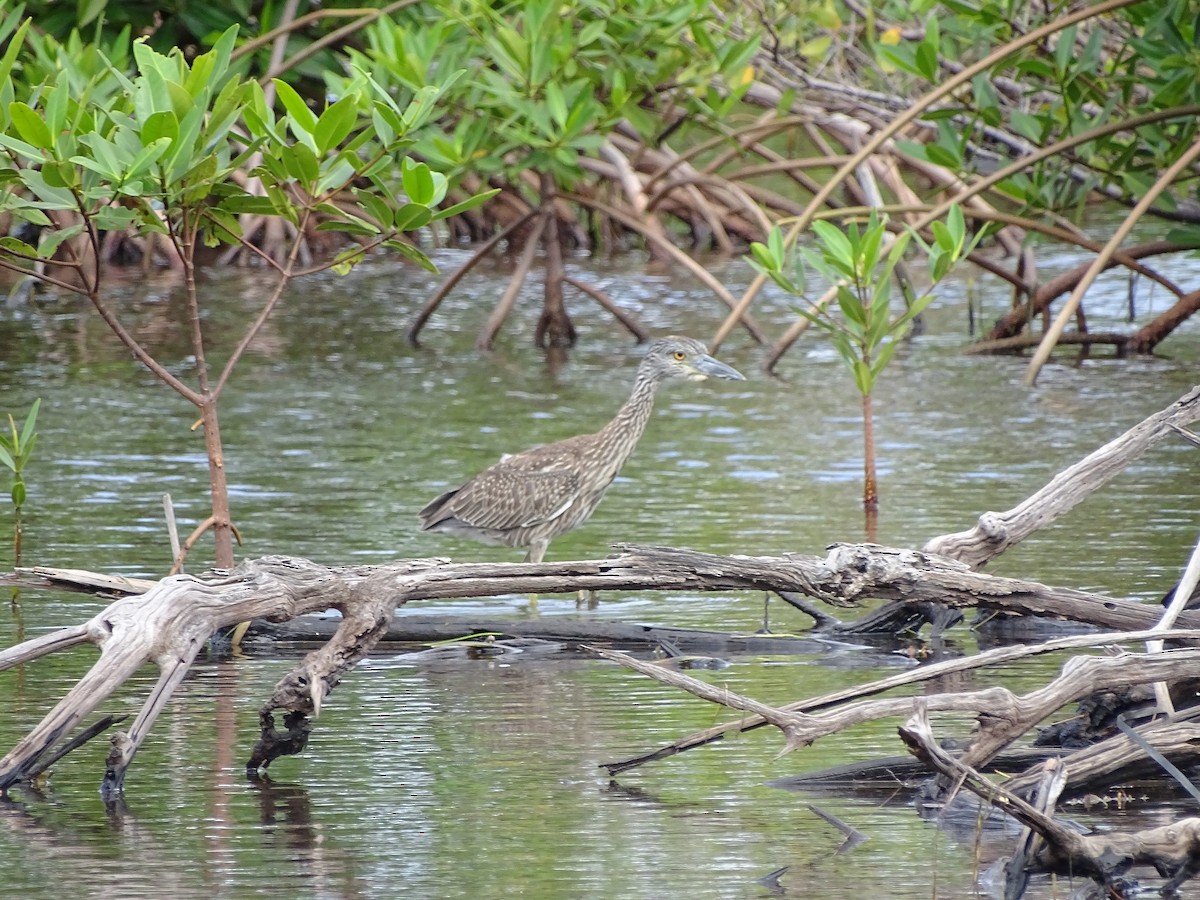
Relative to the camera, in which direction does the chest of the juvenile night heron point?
to the viewer's right

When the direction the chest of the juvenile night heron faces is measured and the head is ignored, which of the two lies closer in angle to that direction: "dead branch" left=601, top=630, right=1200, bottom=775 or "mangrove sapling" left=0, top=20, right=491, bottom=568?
the dead branch

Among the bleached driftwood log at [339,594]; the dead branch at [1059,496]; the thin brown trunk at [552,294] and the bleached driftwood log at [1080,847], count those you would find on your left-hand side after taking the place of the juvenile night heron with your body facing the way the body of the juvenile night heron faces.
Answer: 1

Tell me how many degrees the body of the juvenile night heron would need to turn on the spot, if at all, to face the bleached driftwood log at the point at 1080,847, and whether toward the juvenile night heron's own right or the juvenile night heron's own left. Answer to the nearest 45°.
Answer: approximately 90° to the juvenile night heron's own right

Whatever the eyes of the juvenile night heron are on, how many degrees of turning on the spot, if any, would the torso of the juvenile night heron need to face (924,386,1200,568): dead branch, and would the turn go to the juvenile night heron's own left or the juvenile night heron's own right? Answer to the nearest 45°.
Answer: approximately 45° to the juvenile night heron's own right

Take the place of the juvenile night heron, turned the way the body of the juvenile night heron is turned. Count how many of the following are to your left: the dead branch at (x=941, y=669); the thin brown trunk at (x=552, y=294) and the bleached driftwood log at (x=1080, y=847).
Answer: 1

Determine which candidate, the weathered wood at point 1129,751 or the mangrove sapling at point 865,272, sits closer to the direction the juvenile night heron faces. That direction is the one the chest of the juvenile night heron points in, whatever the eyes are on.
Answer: the mangrove sapling

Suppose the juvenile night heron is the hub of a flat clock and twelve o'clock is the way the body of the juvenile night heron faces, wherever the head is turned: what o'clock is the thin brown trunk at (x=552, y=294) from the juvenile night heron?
The thin brown trunk is roughly at 9 o'clock from the juvenile night heron.

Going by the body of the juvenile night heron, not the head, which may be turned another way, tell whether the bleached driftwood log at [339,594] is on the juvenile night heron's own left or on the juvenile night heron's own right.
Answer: on the juvenile night heron's own right

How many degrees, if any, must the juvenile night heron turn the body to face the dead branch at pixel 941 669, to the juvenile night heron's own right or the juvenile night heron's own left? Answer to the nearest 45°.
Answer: approximately 90° to the juvenile night heron's own right

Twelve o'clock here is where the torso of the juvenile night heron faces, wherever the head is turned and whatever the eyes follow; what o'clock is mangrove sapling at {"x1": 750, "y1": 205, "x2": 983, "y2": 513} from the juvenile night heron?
The mangrove sapling is roughly at 11 o'clock from the juvenile night heron.
